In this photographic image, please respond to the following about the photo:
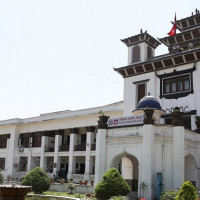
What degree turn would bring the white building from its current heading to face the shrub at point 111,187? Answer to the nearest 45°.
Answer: approximately 45° to its left

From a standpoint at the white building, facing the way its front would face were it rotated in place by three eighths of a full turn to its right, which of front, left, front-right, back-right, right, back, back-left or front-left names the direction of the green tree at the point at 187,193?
back

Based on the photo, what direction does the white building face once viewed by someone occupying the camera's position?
facing the viewer and to the left of the viewer
